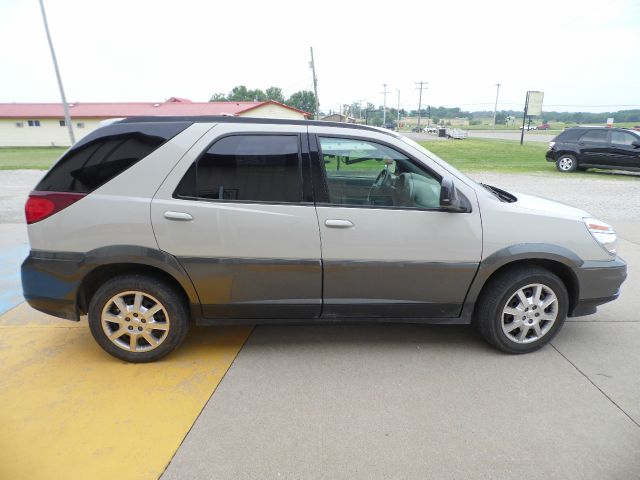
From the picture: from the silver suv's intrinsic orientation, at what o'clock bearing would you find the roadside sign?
The roadside sign is roughly at 10 o'clock from the silver suv.

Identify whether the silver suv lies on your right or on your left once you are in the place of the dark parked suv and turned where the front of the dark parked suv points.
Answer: on your right

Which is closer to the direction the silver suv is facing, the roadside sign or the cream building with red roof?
the roadside sign

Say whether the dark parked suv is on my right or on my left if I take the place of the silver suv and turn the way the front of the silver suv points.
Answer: on my left

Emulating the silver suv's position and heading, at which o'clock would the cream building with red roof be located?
The cream building with red roof is roughly at 8 o'clock from the silver suv.

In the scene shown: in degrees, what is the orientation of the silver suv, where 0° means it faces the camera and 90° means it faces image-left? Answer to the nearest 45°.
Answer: approximately 270°

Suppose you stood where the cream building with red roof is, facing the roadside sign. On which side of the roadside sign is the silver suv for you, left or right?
right
